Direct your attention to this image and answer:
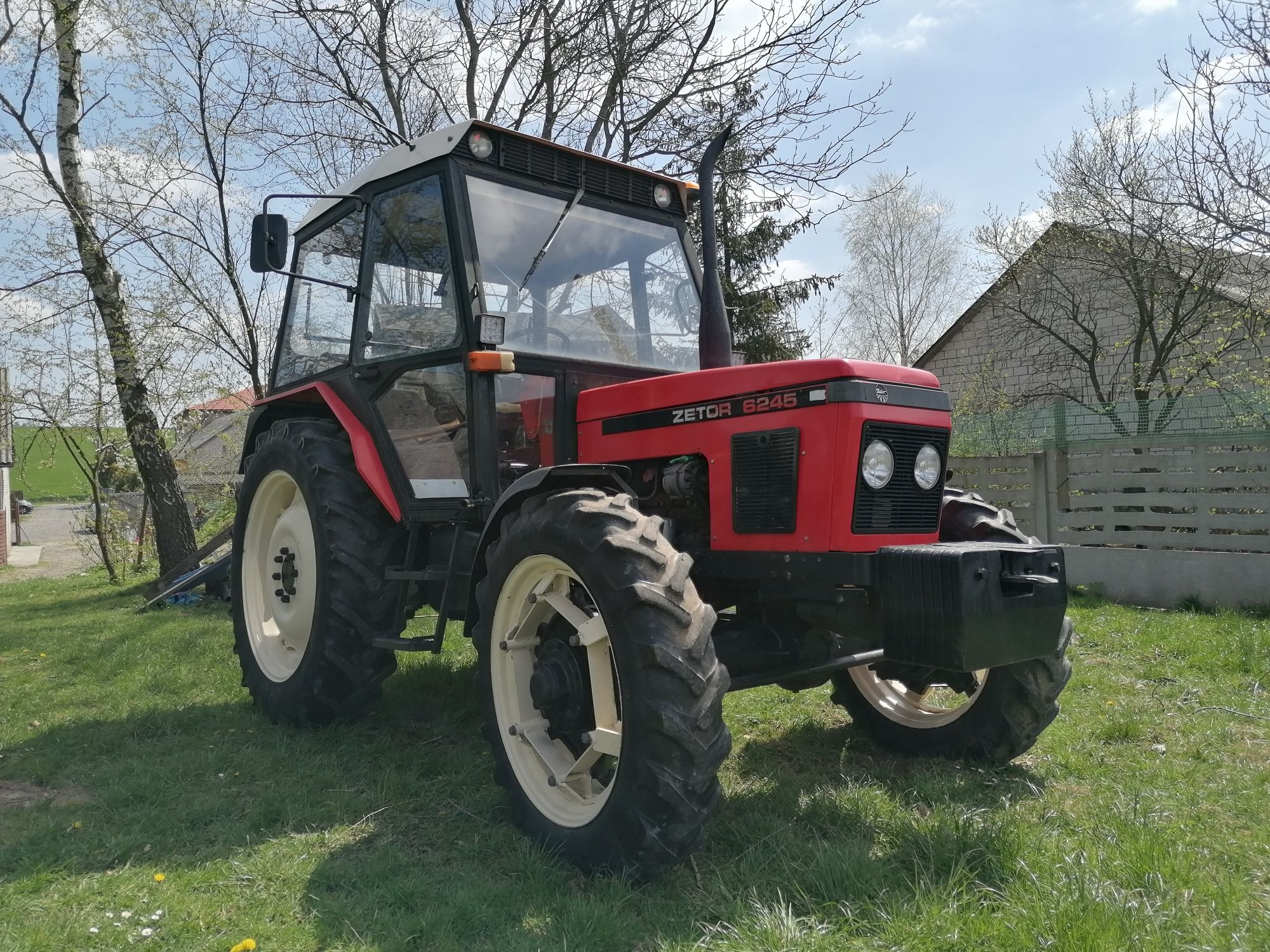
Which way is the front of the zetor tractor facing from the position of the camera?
facing the viewer and to the right of the viewer

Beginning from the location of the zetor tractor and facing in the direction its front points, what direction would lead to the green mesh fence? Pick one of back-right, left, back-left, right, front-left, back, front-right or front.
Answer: left
